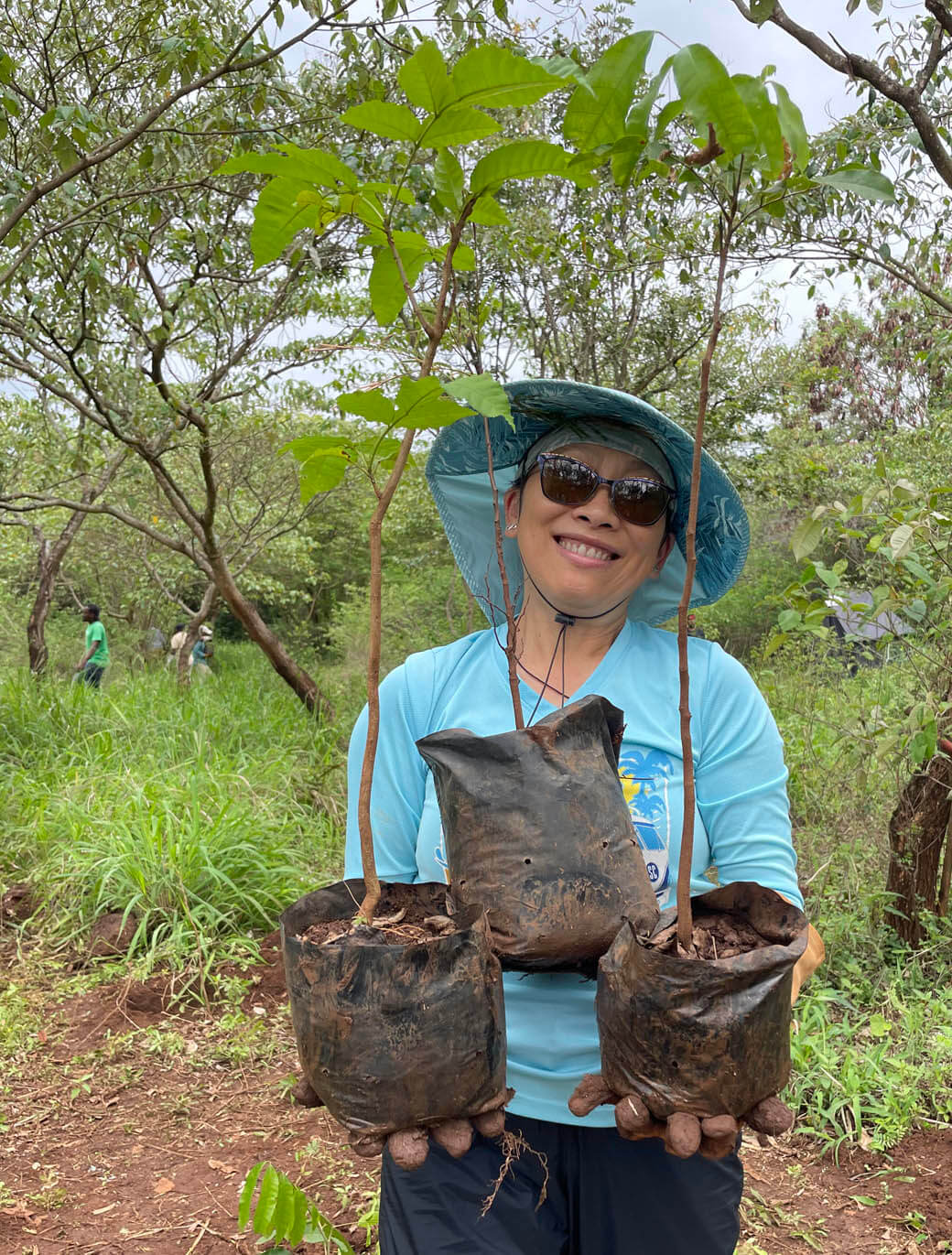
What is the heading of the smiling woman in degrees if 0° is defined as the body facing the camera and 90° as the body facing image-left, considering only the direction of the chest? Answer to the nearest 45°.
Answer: approximately 0°

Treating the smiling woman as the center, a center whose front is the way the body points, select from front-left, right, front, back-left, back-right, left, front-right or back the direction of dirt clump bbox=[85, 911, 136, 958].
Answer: back-right

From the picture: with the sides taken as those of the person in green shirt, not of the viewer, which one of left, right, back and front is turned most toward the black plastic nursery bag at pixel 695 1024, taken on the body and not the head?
left

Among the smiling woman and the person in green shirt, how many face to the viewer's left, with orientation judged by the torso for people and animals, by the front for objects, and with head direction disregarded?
1

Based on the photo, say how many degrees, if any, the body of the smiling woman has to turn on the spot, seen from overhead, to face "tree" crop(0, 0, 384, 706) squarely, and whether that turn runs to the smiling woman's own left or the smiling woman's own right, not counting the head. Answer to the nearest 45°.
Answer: approximately 135° to the smiling woman's own right

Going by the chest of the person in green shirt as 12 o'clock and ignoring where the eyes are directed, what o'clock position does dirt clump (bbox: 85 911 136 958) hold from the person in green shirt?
The dirt clump is roughly at 9 o'clock from the person in green shirt.

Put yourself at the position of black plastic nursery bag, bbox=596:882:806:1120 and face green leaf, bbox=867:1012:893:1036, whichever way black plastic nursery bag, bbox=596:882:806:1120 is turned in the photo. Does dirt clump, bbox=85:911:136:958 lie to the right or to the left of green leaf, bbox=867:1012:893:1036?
left

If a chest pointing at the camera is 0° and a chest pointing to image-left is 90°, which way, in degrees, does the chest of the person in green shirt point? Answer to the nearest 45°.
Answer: approximately 90°

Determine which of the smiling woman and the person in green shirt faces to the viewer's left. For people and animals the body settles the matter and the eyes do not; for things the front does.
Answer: the person in green shirt

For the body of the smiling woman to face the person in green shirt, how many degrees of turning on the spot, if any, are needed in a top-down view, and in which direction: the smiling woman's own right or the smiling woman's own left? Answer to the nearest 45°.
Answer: approximately 135° to the smiling woman's own right
